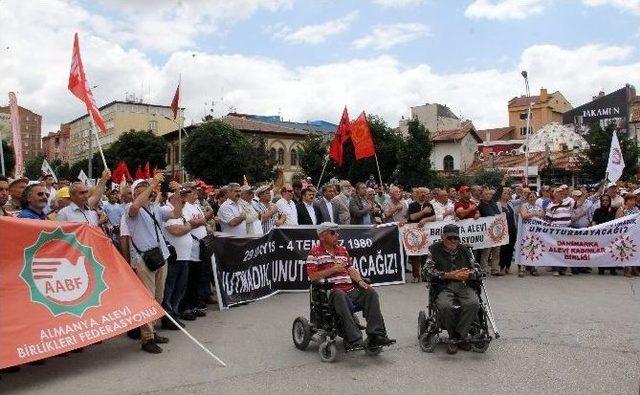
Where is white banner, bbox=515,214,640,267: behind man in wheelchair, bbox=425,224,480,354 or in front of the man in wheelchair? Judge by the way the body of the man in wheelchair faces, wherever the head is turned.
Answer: behind

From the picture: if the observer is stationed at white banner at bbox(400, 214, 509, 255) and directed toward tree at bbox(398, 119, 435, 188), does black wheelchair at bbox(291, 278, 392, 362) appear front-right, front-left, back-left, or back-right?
back-left

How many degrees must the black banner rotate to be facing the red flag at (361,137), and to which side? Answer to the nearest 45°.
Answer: approximately 180°

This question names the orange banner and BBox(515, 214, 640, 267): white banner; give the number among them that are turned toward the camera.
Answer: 2

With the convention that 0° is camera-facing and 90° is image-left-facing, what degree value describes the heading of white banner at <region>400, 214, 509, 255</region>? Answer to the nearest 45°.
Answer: approximately 0°

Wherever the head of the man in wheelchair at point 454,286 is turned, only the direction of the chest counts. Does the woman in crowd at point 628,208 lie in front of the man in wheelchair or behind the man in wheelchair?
behind

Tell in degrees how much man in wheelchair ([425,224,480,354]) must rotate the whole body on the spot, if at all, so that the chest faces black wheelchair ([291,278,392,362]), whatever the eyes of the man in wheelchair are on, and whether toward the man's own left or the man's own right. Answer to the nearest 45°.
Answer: approximately 90° to the man's own right
